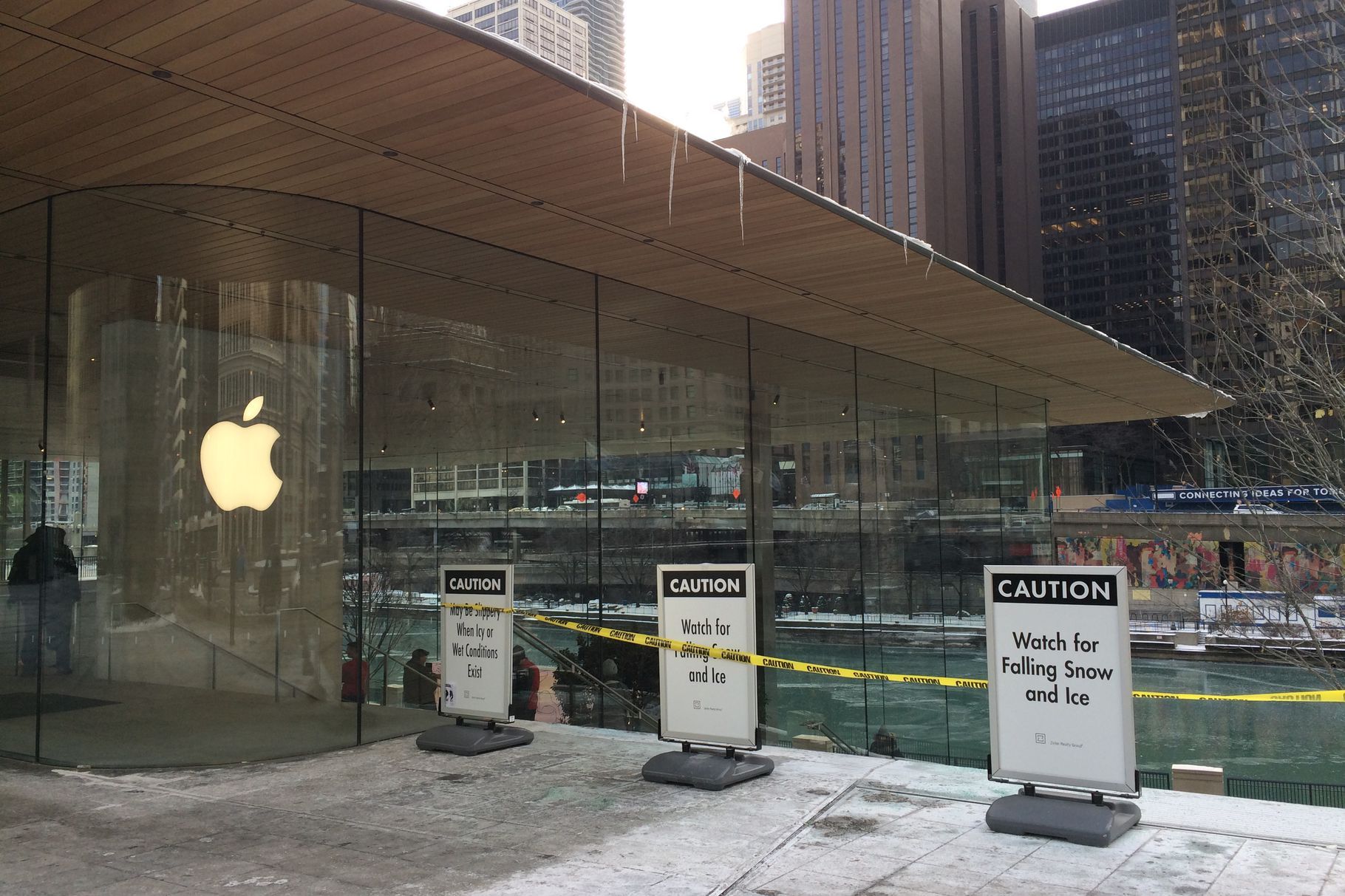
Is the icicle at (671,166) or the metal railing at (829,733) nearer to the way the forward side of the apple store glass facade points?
the icicle

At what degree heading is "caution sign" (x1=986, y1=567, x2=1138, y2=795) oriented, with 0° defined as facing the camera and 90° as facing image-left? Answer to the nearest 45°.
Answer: approximately 0°

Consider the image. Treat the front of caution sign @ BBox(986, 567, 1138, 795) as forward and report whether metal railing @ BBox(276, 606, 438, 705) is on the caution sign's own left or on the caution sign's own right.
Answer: on the caution sign's own right

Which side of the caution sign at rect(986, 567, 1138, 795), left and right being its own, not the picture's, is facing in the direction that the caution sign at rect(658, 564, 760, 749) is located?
right

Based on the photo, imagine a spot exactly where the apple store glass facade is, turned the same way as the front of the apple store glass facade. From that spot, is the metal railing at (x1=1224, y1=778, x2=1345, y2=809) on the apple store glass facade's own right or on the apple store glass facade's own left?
on the apple store glass facade's own left

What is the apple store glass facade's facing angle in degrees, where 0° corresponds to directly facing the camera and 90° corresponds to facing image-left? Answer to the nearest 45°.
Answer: approximately 315°

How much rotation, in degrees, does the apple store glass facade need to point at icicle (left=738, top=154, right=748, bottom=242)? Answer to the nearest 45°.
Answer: approximately 45° to its left

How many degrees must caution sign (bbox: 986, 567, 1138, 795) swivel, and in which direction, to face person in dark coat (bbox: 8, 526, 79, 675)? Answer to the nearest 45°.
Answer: approximately 90° to its right

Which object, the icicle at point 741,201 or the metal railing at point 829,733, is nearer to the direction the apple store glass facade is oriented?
the icicle

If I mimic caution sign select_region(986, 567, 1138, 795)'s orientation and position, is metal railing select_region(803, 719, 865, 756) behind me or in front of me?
behind
